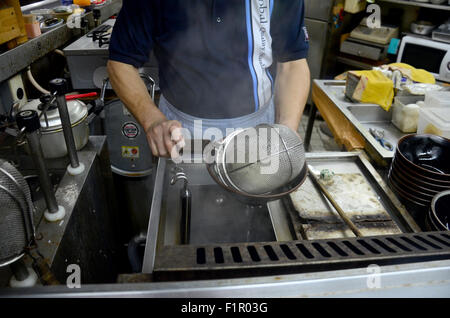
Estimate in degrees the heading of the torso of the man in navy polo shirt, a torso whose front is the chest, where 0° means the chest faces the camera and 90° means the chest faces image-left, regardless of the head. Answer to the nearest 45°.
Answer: approximately 0°

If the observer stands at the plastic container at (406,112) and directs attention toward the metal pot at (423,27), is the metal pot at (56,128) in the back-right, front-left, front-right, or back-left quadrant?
back-left

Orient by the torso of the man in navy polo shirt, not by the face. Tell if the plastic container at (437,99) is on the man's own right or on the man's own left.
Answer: on the man's own left

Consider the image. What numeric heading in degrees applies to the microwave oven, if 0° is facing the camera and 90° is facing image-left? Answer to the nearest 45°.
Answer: approximately 45°

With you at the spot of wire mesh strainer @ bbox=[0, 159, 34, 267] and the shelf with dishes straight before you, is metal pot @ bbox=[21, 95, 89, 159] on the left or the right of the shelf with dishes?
left

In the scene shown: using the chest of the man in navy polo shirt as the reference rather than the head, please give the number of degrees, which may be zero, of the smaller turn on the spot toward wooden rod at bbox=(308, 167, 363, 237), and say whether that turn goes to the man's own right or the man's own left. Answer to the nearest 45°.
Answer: approximately 45° to the man's own left
